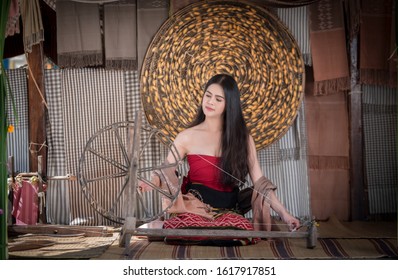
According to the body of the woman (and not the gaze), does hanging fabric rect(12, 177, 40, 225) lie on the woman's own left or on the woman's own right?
on the woman's own right

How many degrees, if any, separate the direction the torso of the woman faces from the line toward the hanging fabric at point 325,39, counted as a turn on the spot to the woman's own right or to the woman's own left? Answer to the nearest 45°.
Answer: approximately 135° to the woman's own left

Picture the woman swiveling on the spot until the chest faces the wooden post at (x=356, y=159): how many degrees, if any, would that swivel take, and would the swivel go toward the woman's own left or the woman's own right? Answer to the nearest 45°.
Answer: approximately 135° to the woman's own left

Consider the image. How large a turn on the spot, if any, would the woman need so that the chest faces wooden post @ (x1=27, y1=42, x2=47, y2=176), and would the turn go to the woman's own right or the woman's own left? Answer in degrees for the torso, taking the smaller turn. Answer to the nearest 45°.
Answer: approximately 90° to the woman's own right

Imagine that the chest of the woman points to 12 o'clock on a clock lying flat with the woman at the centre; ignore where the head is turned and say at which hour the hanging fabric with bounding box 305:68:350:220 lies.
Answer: The hanging fabric is roughly at 8 o'clock from the woman.

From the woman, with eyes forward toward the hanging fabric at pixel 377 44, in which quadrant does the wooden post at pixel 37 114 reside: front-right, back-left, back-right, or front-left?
back-left

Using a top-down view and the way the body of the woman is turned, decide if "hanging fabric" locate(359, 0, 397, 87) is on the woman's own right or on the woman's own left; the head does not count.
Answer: on the woman's own left

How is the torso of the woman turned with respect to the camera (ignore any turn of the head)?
toward the camera

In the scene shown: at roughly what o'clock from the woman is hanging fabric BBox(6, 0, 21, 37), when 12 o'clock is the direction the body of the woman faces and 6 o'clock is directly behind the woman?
The hanging fabric is roughly at 3 o'clock from the woman.
